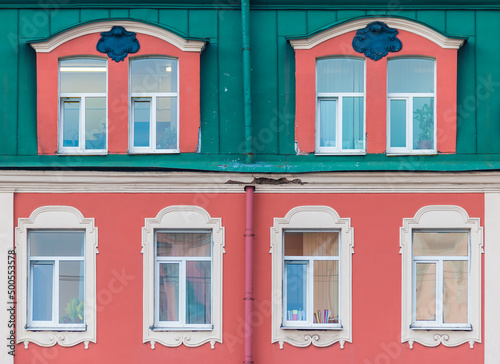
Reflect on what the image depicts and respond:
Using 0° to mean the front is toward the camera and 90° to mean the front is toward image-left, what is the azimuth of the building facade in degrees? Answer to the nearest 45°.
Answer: approximately 0°
